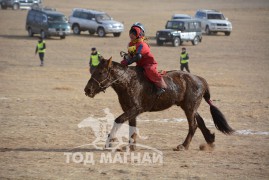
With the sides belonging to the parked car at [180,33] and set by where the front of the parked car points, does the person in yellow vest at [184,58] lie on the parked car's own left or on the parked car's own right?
on the parked car's own left

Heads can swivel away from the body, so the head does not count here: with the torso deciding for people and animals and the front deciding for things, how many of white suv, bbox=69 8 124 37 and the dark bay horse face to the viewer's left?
1

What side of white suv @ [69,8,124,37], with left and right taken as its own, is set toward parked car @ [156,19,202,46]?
front

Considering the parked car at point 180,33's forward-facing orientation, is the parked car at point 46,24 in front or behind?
in front

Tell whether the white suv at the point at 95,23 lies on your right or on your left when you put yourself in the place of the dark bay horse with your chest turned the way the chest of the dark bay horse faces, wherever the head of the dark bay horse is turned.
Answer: on your right

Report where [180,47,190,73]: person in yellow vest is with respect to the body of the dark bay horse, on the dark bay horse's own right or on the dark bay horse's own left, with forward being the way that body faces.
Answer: on the dark bay horse's own right

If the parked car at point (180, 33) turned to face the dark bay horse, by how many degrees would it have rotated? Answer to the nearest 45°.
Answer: approximately 45° to its left

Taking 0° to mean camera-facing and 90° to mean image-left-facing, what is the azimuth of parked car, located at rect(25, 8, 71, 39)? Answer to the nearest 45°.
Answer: approximately 315°

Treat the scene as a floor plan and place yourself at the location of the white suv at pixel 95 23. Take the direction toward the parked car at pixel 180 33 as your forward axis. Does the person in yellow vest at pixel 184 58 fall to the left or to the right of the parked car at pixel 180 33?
right

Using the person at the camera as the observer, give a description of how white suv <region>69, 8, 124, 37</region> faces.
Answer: facing the viewer and to the right of the viewer

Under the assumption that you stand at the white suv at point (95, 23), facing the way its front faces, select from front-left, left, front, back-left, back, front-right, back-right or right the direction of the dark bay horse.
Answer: front-right

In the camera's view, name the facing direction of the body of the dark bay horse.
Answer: to the viewer's left
